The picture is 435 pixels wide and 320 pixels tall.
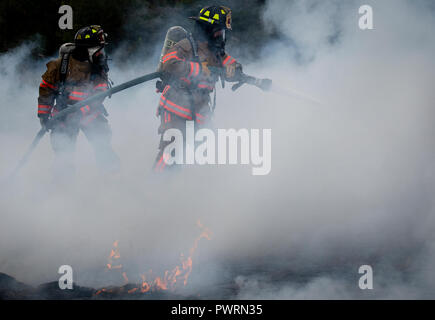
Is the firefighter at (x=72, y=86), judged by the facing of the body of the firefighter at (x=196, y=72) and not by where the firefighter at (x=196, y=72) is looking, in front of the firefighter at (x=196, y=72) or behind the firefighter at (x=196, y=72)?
behind

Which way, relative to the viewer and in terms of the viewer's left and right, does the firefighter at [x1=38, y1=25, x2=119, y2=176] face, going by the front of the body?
facing the viewer and to the right of the viewer

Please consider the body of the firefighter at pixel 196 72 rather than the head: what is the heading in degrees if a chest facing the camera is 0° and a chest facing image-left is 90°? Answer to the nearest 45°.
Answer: approximately 315°

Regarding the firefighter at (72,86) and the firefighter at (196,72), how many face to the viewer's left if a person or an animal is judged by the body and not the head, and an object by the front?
0

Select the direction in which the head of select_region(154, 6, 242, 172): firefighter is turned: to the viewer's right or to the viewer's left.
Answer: to the viewer's right

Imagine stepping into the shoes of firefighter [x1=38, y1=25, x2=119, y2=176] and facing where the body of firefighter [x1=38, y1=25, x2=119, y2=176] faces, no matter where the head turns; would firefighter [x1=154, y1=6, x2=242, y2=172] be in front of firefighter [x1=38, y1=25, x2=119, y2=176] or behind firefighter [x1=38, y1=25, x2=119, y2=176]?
in front
